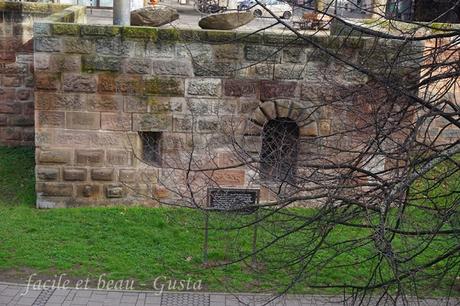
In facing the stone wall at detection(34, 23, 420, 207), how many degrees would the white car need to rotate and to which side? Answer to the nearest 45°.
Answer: approximately 90° to its left

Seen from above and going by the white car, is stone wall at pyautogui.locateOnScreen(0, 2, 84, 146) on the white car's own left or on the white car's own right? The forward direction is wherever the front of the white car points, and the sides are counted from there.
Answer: on the white car's own right
